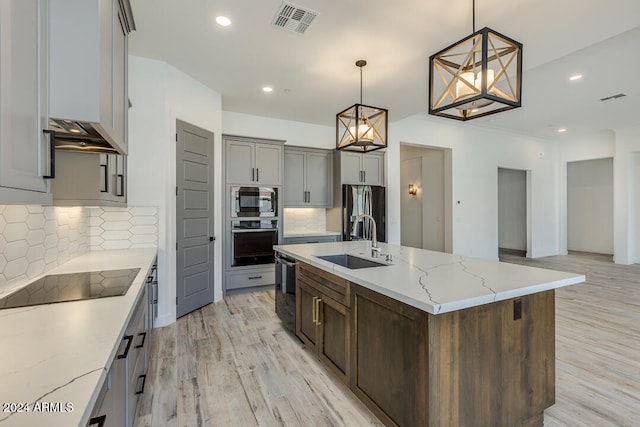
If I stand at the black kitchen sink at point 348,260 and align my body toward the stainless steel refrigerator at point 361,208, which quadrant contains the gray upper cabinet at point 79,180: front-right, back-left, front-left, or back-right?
back-left

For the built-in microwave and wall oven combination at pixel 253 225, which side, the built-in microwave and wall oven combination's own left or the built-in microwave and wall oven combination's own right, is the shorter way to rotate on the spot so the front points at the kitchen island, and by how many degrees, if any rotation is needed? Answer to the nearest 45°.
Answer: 0° — it already faces it

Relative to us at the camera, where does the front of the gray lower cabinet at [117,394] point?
facing to the right of the viewer

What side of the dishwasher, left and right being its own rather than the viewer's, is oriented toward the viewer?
left

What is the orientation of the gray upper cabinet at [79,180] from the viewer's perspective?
to the viewer's right

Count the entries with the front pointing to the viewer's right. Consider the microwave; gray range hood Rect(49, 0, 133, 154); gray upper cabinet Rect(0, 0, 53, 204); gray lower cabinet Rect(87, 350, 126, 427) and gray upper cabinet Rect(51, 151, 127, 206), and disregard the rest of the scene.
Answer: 4

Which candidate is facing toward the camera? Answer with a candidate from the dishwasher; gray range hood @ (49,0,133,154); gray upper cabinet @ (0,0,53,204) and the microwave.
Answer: the microwave

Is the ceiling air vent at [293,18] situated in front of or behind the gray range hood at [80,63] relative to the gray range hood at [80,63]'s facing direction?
in front

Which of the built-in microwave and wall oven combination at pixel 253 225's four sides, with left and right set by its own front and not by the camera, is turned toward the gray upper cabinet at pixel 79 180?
front

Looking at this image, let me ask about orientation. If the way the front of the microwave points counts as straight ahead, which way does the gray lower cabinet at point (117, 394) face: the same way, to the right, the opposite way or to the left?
to the left

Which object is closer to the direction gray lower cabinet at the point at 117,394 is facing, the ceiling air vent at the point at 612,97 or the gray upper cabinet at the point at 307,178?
the ceiling air vent

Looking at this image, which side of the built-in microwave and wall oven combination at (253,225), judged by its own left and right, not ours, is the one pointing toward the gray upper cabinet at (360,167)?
left

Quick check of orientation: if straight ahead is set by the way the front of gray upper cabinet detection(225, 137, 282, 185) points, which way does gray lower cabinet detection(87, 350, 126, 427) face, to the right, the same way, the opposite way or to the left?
to the left

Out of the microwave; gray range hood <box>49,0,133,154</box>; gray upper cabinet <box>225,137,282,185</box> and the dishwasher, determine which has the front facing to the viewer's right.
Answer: gray range hood <box>49,0,133,154</box>
